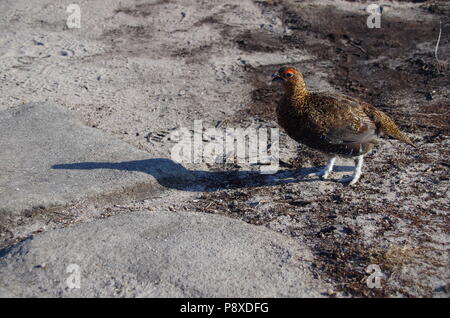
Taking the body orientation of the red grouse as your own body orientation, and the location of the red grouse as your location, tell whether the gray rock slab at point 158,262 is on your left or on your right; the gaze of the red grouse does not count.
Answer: on your left

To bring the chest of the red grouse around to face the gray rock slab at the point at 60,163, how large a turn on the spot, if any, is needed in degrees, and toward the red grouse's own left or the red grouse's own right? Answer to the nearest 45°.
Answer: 0° — it already faces it

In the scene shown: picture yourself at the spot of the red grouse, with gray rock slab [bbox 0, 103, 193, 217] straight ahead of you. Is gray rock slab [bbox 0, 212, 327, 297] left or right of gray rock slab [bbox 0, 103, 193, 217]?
left

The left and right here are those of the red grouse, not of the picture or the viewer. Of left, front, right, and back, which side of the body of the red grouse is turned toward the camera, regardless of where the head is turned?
left

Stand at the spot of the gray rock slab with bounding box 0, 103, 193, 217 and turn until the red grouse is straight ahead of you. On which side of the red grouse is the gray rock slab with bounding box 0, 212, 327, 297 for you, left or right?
right
